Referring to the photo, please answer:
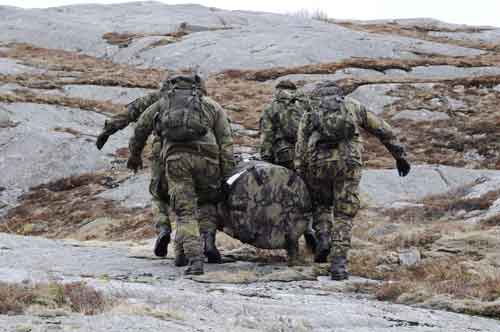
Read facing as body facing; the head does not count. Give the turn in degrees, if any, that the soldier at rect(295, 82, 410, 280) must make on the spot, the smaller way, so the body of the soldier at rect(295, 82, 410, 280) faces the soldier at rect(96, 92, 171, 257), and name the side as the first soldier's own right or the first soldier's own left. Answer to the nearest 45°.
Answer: approximately 90° to the first soldier's own left

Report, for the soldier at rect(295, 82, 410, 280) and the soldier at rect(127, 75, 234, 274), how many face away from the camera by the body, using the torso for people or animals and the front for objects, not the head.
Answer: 2

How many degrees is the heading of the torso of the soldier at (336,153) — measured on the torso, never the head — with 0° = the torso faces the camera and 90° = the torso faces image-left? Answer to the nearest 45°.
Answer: approximately 180°

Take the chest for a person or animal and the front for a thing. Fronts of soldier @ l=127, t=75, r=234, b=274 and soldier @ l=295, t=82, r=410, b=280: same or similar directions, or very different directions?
same or similar directions

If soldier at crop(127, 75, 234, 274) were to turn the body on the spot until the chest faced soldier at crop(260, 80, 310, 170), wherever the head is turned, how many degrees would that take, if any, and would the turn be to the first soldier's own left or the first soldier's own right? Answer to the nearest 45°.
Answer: approximately 45° to the first soldier's own right

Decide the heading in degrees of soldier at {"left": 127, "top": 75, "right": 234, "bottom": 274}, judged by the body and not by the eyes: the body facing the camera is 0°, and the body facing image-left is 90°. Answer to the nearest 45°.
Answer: approximately 180°

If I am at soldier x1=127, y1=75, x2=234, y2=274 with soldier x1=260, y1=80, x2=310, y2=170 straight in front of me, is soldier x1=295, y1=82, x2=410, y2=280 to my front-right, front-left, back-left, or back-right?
front-right

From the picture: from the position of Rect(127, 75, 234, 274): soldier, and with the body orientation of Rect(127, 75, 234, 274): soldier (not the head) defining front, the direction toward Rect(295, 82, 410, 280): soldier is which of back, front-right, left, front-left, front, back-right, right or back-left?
right
